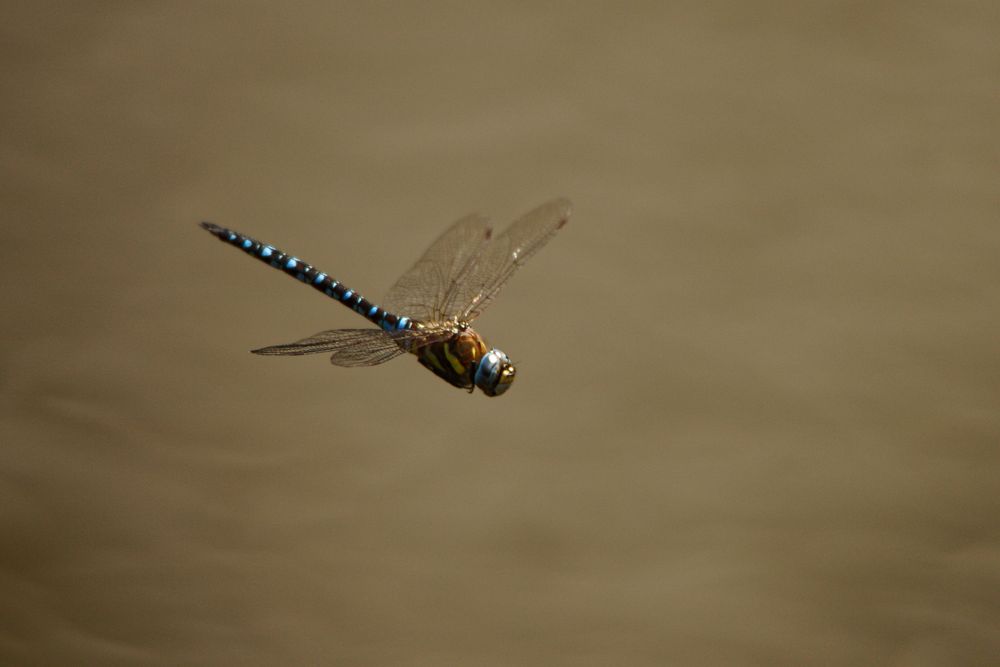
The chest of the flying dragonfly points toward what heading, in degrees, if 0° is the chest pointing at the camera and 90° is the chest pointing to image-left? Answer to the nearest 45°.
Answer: approximately 315°
